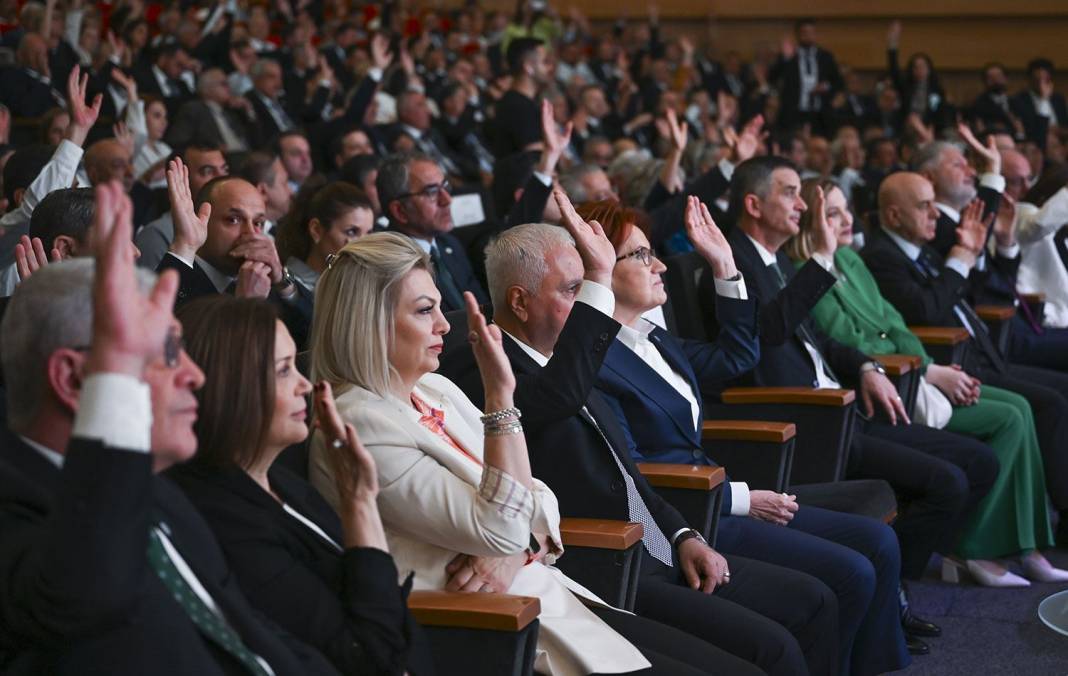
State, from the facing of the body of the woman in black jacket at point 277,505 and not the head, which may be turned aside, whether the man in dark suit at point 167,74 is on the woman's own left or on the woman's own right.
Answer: on the woman's own left

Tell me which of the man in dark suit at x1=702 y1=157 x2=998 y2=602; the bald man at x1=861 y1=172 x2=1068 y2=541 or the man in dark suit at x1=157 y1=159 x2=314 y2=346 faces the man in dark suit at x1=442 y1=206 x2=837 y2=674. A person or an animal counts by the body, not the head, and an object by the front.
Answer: the man in dark suit at x1=157 y1=159 x2=314 y2=346

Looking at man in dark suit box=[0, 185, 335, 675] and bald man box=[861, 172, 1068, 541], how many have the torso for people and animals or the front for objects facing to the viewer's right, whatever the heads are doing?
2

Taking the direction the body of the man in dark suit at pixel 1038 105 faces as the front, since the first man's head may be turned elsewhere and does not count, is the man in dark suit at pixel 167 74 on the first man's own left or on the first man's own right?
on the first man's own right

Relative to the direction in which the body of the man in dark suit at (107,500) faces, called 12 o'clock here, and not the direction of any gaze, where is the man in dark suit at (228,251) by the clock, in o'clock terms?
the man in dark suit at (228,251) is roughly at 9 o'clock from the man in dark suit at (107,500).

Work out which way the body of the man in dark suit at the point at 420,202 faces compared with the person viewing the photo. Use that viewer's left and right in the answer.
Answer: facing the viewer and to the right of the viewer

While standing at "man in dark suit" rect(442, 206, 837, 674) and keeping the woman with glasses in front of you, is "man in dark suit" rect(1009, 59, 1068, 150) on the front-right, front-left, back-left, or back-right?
front-left

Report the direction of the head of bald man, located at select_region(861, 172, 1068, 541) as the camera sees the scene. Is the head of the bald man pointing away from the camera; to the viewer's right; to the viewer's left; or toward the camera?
to the viewer's right

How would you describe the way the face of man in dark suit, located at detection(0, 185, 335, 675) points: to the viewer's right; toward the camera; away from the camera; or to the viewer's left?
to the viewer's right

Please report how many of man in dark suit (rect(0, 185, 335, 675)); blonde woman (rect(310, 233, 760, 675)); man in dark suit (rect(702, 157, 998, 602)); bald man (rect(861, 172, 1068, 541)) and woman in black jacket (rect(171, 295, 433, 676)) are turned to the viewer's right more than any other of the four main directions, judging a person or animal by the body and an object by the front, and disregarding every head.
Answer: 5

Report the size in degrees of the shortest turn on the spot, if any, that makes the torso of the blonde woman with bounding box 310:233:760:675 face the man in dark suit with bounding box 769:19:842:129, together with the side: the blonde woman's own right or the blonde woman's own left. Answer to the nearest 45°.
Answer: approximately 90° to the blonde woman's own left

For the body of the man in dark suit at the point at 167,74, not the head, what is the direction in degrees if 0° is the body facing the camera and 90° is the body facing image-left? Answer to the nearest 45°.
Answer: approximately 315°

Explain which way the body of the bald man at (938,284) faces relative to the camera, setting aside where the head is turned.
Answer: to the viewer's right

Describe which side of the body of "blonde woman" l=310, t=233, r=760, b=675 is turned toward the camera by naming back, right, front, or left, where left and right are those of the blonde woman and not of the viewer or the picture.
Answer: right

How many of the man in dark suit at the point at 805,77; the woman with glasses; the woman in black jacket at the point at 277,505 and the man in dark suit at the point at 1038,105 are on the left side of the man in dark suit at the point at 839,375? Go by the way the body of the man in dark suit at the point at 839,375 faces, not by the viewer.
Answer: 2

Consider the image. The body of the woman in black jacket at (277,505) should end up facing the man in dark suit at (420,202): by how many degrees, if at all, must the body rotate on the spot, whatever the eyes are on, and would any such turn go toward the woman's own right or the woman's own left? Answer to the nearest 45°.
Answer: approximately 90° to the woman's own left

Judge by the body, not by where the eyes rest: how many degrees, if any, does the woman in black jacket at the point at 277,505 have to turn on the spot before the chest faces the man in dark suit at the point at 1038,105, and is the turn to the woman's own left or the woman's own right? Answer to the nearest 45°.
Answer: approximately 45° to the woman's own left

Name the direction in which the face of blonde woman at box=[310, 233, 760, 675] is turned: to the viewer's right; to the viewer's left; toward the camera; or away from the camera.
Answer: to the viewer's right

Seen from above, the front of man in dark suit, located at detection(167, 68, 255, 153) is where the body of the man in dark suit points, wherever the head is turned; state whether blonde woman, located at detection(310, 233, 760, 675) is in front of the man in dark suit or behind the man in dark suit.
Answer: in front
